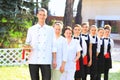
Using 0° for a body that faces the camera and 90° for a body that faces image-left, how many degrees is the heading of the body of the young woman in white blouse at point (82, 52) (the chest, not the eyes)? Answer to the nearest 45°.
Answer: approximately 45°

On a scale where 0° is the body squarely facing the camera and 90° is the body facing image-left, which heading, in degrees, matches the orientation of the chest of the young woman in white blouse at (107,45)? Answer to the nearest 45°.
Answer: approximately 45°

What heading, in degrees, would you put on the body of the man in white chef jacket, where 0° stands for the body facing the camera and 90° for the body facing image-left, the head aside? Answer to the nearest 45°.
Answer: approximately 0°

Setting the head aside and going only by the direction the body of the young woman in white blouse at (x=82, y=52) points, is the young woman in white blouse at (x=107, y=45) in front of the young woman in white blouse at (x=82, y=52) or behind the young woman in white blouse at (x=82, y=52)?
behind

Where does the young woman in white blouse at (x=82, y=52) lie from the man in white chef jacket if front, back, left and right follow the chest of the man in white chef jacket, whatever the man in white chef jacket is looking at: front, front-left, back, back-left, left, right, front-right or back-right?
back-left
